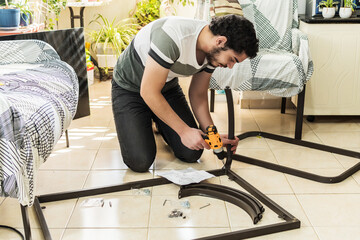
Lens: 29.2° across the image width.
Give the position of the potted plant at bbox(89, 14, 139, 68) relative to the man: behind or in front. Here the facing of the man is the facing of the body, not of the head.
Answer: behind

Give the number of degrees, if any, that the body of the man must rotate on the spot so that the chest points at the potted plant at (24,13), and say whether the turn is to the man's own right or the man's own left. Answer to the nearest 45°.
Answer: approximately 180°

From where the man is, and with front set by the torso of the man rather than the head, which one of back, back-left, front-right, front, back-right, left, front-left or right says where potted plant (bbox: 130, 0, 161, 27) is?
back-left

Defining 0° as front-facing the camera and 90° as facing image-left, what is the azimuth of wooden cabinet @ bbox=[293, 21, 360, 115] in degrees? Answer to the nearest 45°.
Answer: approximately 0°

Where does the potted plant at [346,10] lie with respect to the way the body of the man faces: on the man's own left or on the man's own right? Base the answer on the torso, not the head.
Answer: on the man's own left

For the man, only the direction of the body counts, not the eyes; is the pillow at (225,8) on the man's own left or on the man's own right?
on the man's own left

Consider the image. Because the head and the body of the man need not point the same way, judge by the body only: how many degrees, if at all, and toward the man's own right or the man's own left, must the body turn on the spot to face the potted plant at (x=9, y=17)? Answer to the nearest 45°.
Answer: approximately 180°

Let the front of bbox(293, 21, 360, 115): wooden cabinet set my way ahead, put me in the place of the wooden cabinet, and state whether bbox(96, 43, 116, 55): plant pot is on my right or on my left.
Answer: on my right

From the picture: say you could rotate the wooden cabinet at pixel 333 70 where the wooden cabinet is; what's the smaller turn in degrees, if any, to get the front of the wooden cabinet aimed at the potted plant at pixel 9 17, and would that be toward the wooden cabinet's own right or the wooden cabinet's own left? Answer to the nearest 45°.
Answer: approximately 45° to the wooden cabinet's own right
